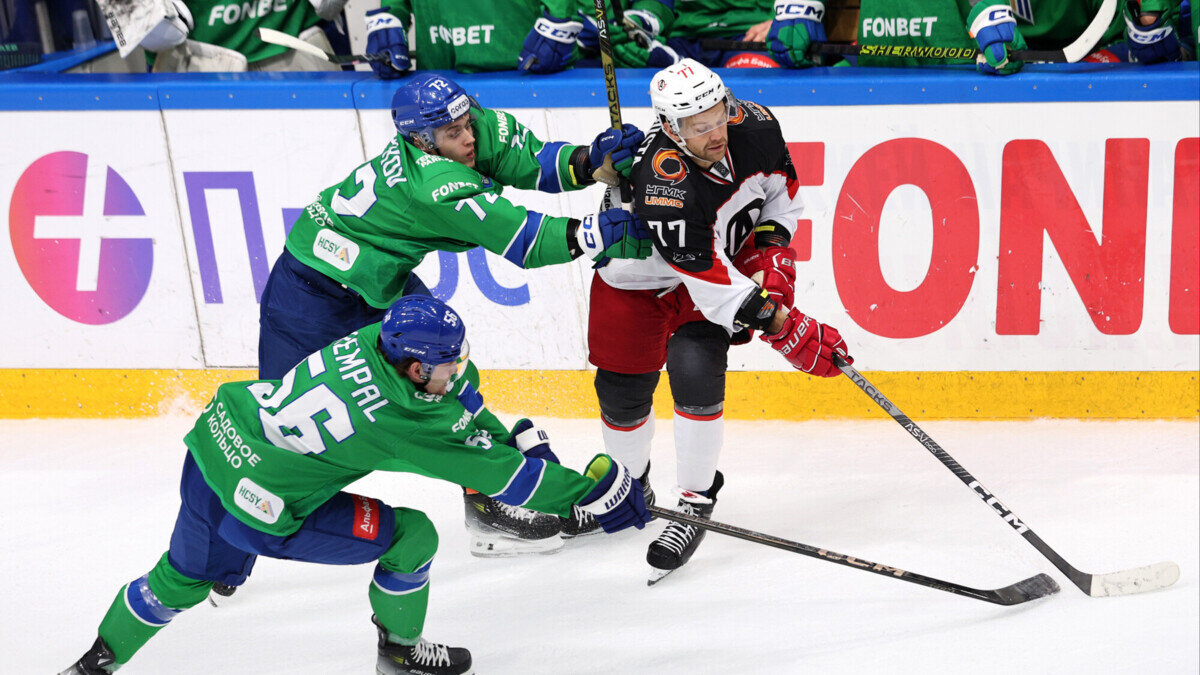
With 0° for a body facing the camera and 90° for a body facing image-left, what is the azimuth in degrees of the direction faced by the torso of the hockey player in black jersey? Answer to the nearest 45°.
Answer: approximately 315°

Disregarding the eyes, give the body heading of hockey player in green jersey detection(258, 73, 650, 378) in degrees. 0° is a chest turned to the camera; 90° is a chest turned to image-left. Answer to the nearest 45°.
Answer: approximately 270°

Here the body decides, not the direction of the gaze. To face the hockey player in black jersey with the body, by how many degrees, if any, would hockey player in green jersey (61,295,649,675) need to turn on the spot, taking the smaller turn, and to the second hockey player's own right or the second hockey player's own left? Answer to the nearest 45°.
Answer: approximately 45° to the second hockey player's own left

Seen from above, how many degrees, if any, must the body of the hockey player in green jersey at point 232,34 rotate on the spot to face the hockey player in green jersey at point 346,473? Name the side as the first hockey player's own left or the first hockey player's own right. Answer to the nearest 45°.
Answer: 0° — they already face them

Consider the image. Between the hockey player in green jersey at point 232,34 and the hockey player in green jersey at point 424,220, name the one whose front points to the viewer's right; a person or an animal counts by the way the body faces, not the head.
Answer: the hockey player in green jersey at point 424,220

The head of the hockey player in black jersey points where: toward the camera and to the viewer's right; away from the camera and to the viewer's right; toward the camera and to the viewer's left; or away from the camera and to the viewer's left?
toward the camera and to the viewer's right

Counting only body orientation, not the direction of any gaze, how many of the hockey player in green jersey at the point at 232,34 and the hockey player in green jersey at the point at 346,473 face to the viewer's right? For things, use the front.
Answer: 1

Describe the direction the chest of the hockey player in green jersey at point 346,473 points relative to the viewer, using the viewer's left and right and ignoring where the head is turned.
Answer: facing to the right of the viewer

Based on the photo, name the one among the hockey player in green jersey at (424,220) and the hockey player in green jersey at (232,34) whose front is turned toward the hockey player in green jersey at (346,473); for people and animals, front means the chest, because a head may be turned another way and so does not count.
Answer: the hockey player in green jersey at (232,34)
